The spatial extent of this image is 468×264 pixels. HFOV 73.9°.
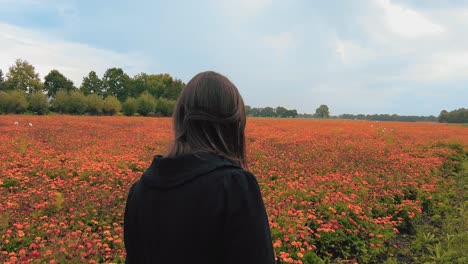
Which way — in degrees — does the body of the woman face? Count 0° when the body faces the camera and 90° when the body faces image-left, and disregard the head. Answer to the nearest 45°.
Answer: approximately 225°

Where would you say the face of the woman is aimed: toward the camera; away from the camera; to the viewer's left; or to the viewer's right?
away from the camera

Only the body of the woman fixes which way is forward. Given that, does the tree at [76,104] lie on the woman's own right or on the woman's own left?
on the woman's own left

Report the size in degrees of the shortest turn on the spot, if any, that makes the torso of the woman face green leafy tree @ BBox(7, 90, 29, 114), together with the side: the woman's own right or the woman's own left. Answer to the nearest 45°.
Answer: approximately 90° to the woman's own left

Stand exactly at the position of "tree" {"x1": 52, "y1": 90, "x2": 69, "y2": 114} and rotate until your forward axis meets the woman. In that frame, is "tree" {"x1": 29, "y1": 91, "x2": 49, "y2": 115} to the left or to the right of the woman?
right

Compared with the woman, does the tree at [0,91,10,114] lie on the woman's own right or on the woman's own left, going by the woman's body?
on the woman's own left

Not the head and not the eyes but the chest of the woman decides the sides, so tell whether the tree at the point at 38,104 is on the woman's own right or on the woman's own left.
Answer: on the woman's own left
